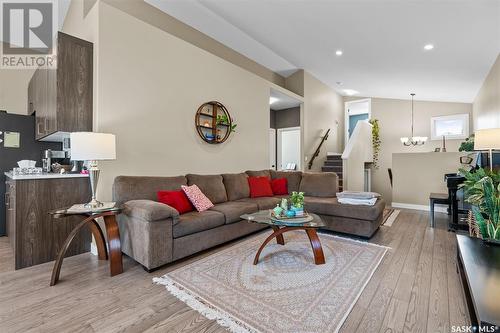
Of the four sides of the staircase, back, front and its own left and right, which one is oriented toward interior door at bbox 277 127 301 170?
right

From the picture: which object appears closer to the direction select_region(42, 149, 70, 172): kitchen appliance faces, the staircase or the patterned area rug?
the patterned area rug

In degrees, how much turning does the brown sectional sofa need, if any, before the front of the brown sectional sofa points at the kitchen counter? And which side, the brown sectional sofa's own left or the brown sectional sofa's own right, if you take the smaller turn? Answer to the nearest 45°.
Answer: approximately 135° to the brown sectional sofa's own right

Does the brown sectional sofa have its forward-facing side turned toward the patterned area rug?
yes

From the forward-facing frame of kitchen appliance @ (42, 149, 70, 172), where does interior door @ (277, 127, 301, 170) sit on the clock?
The interior door is roughly at 7 o'clock from the kitchen appliance.

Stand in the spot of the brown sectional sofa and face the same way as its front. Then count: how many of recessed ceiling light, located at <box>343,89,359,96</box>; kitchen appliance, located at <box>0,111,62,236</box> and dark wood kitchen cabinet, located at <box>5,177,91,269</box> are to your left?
1

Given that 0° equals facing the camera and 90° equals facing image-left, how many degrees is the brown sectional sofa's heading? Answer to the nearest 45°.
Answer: approximately 315°

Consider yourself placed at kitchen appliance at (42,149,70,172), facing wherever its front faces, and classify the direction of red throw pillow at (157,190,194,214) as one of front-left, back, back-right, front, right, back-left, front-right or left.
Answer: left

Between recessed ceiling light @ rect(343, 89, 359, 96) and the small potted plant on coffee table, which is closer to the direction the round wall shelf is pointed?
the small potted plant on coffee table
